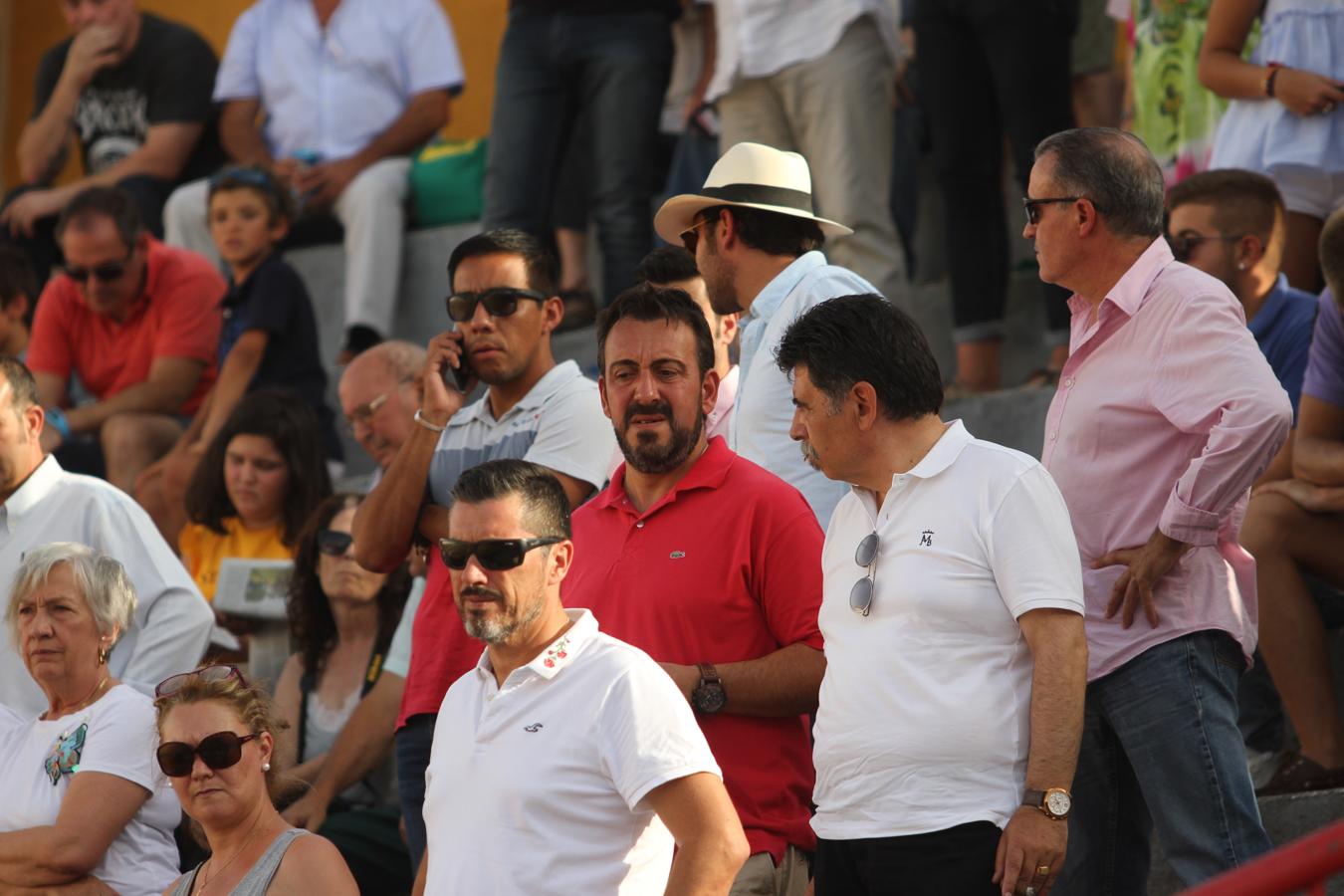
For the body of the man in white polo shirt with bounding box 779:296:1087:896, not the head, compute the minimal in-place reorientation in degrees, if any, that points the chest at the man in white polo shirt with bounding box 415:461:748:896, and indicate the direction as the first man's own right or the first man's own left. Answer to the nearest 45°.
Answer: approximately 45° to the first man's own right

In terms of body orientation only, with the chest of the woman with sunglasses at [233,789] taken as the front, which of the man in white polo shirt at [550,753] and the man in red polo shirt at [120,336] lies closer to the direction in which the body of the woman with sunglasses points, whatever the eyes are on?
the man in white polo shirt

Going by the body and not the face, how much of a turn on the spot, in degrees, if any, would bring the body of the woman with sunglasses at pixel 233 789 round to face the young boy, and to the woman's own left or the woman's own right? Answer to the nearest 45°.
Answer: approximately 135° to the woman's own right

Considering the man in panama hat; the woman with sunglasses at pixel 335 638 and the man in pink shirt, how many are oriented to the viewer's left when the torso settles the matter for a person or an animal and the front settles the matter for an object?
2

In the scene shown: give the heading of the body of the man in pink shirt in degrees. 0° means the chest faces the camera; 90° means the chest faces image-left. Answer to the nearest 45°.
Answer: approximately 90°

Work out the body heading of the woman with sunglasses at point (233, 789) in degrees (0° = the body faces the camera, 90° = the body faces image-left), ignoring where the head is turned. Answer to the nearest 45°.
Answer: approximately 45°

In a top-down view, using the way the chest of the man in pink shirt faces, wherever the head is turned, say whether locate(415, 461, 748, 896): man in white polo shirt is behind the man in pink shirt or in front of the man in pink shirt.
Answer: in front

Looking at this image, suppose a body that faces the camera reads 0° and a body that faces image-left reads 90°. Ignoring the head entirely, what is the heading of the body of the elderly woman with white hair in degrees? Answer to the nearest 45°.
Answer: approximately 45°

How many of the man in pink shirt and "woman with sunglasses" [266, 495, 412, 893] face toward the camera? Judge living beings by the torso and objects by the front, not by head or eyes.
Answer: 1

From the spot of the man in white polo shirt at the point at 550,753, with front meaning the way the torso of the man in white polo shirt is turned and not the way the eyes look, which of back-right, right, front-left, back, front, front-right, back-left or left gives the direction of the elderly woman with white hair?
right

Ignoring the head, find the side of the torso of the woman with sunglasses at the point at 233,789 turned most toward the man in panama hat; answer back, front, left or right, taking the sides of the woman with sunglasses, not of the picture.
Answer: back
